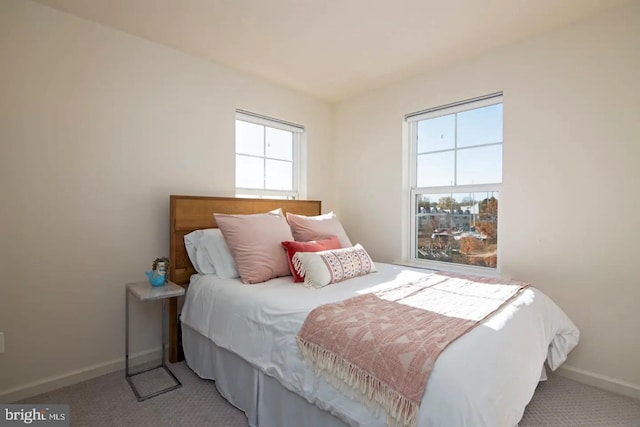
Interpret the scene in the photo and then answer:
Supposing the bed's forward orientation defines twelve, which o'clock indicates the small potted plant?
The small potted plant is roughly at 5 o'clock from the bed.

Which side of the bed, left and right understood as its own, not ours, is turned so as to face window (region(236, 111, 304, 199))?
back

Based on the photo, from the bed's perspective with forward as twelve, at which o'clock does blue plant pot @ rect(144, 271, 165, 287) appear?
The blue plant pot is roughly at 5 o'clock from the bed.

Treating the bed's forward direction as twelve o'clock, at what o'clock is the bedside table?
The bedside table is roughly at 5 o'clock from the bed.
